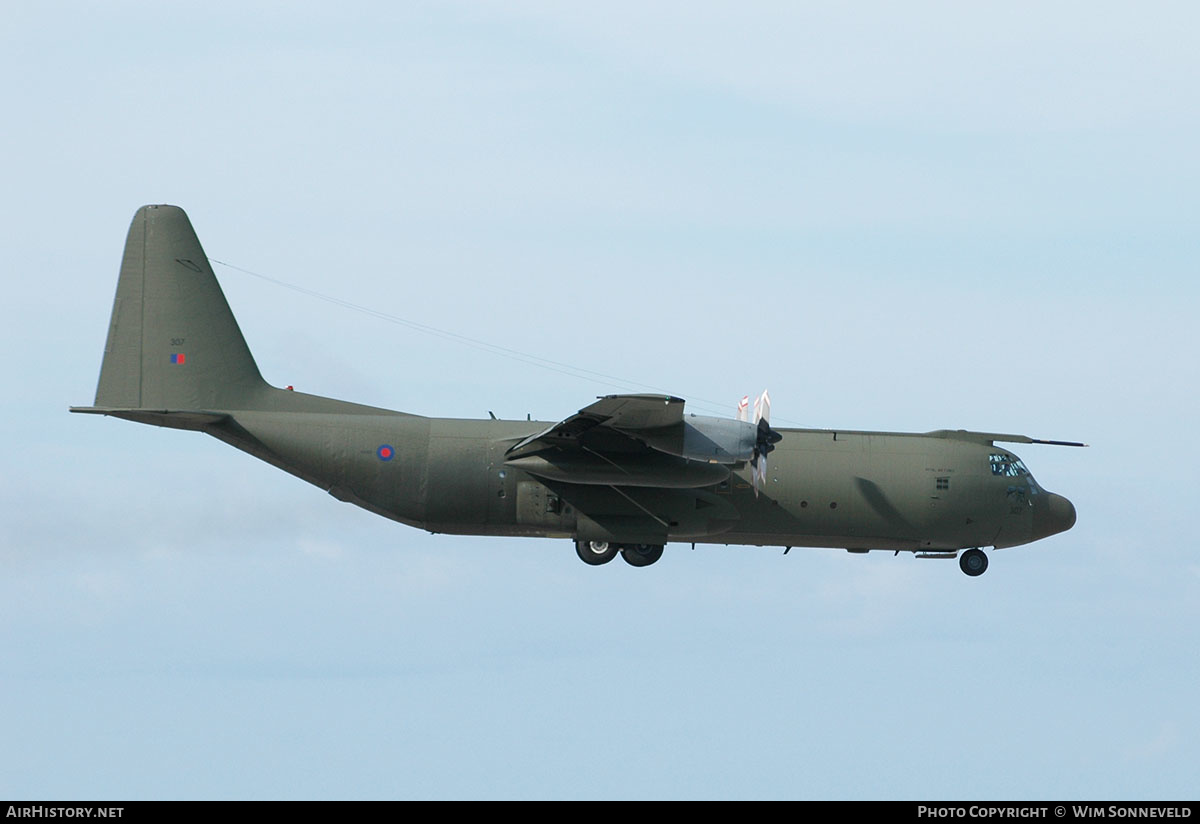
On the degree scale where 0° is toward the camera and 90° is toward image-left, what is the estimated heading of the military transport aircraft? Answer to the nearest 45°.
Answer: approximately 270°
